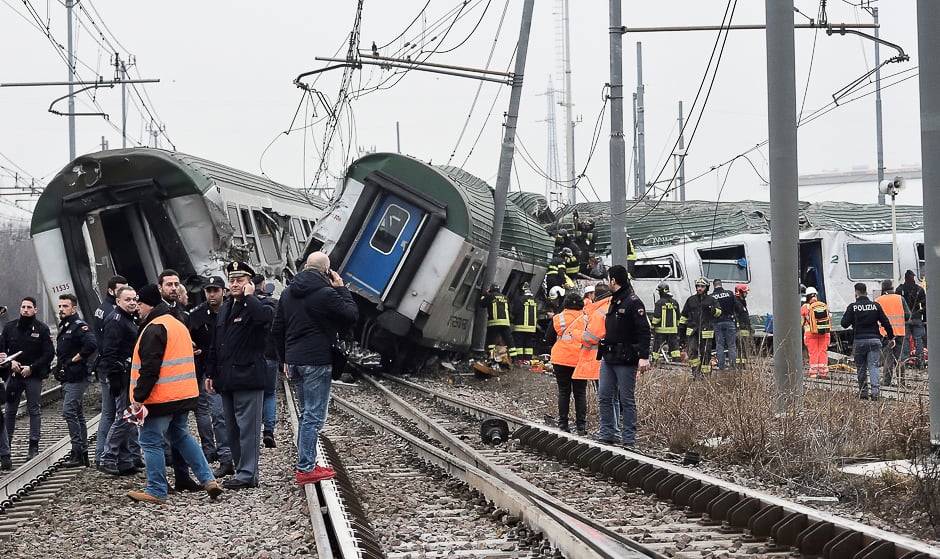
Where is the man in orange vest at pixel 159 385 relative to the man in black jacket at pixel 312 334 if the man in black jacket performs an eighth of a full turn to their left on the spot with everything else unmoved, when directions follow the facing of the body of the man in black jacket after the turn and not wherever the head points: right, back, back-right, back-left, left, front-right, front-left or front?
left

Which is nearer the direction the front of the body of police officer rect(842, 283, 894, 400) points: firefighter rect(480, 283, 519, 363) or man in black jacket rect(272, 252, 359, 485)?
the firefighter

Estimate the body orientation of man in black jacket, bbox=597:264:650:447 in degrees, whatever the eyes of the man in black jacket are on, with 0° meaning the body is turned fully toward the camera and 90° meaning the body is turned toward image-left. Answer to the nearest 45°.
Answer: approximately 45°

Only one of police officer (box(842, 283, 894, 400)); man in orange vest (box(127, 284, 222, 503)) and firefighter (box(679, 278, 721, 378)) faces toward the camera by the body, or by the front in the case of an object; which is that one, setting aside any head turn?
the firefighter

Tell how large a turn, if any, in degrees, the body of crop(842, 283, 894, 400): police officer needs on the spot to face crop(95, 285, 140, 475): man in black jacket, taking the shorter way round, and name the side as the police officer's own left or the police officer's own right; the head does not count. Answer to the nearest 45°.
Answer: approximately 135° to the police officer's own left

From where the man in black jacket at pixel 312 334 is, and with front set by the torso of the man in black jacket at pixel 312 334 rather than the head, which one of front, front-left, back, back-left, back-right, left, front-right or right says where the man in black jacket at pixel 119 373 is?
left

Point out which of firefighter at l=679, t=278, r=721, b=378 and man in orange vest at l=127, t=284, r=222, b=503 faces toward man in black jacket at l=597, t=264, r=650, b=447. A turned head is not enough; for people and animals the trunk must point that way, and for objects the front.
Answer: the firefighter

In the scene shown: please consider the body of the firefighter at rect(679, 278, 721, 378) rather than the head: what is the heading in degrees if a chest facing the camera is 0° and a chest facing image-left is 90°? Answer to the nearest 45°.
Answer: approximately 0°

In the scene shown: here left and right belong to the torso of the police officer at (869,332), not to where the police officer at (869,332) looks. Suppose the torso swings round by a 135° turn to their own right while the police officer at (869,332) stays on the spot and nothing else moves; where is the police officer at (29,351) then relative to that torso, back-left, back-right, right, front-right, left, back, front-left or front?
right

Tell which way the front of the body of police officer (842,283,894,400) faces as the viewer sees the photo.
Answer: away from the camera

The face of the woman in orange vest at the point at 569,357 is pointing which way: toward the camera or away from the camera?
away from the camera
